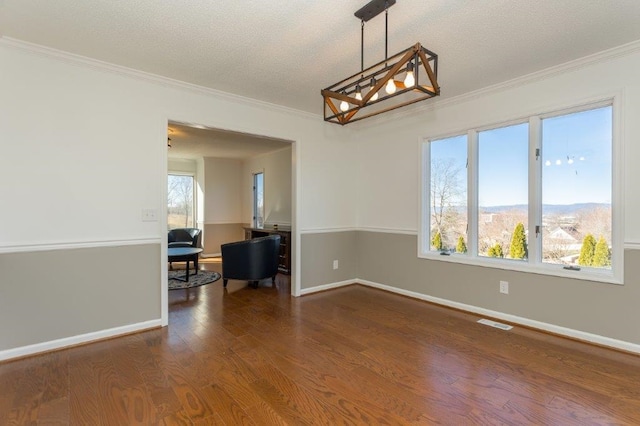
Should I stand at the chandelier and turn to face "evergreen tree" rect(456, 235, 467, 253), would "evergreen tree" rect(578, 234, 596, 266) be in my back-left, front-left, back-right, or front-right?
front-right

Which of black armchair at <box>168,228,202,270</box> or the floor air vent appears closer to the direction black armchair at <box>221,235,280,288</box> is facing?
the black armchair

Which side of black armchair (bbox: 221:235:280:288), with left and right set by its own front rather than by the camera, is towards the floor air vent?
back

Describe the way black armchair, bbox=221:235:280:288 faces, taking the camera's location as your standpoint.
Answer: facing away from the viewer and to the left of the viewer

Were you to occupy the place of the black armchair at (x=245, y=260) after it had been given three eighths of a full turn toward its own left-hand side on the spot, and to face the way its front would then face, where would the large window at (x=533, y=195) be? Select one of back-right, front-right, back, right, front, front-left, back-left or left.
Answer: front-left
